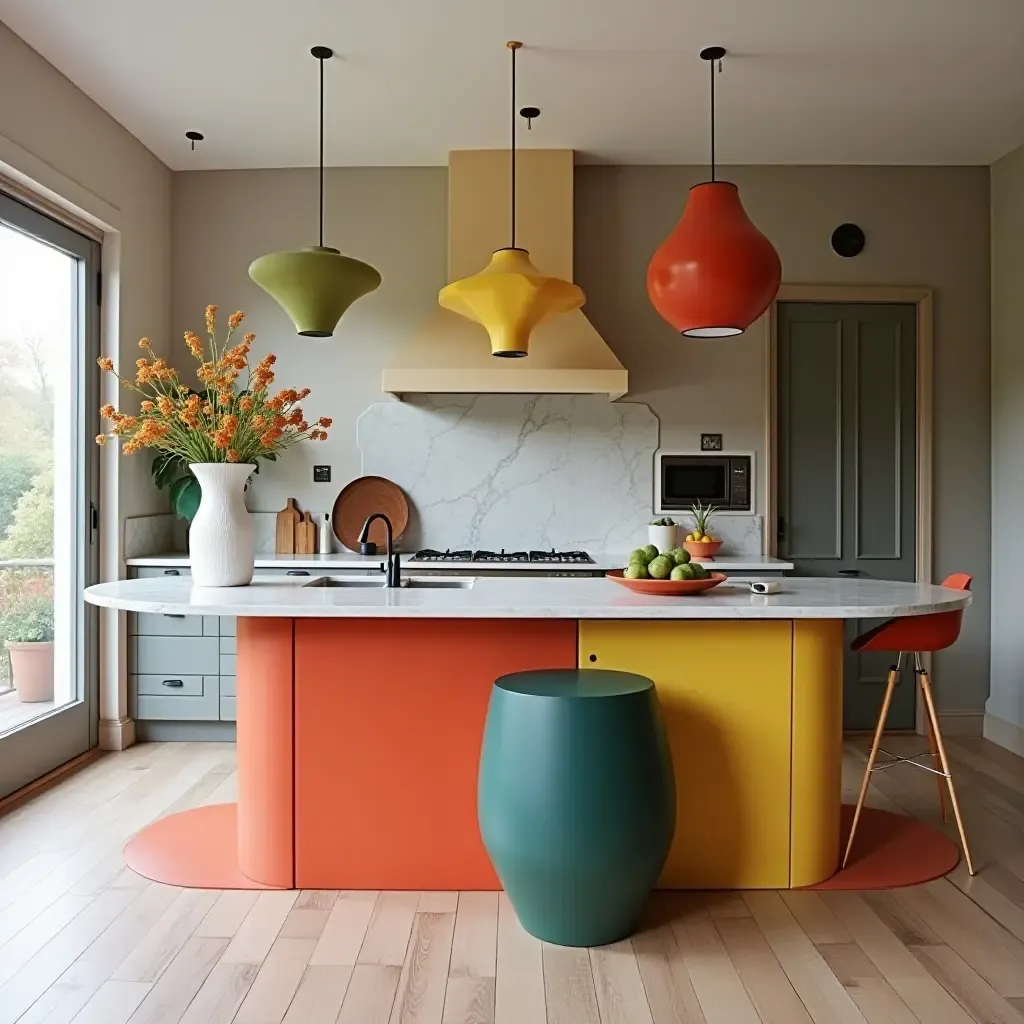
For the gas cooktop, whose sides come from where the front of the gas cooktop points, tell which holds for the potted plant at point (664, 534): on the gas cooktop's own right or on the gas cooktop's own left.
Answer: on the gas cooktop's own left

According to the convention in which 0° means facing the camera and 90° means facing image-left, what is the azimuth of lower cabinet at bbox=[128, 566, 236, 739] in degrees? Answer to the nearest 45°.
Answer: approximately 0°

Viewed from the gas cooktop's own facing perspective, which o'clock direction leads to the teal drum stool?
The teal drum stool is roughly at 12 o'clock from the gas cooktop.

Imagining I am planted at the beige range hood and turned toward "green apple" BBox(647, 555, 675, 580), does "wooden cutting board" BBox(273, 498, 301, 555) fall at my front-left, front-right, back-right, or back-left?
back-right

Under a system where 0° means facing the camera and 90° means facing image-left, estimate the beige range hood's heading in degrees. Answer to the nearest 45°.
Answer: approximately 0°

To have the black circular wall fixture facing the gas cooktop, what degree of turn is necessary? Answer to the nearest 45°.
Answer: approximately 45° to its right

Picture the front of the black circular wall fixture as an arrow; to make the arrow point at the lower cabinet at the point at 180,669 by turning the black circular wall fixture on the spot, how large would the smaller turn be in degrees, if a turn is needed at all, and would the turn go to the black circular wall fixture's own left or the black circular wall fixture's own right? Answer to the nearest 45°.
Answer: approximately 45° to the black circular wall fixture's own right
